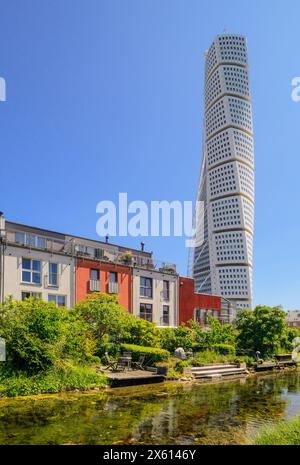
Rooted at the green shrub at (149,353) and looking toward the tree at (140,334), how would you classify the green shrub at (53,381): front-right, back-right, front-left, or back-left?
back-left

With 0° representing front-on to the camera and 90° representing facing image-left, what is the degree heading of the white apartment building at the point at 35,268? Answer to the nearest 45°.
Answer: approximately 315°

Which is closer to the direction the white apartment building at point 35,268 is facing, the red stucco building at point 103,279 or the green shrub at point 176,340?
the green shrub

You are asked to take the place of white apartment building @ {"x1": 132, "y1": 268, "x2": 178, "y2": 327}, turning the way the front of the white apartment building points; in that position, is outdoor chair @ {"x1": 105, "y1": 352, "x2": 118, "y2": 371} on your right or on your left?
on your right

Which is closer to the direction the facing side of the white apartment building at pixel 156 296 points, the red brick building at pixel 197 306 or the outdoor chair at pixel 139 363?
the outdoor chair

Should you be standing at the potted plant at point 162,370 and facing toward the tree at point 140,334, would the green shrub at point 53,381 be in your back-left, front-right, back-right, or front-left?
back-left

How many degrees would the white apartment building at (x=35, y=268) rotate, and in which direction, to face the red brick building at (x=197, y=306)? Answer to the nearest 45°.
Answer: approximately 90° to its left
